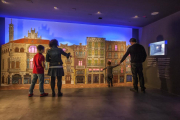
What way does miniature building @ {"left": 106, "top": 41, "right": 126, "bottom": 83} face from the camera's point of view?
toward the camera

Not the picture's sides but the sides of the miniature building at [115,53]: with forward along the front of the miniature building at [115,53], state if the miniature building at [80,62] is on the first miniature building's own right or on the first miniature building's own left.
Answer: on the first miniature building's own right

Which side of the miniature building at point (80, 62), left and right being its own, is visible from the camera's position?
front

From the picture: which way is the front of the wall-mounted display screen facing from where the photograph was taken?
facing the viewer and to the left of the viewer

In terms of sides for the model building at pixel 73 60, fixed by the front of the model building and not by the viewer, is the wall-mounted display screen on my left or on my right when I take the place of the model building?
on my left

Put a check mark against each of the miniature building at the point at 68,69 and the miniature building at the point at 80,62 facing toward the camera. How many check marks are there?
2

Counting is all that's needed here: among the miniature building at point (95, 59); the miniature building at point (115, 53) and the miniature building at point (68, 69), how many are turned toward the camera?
3

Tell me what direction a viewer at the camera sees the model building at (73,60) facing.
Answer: facing the viewer
